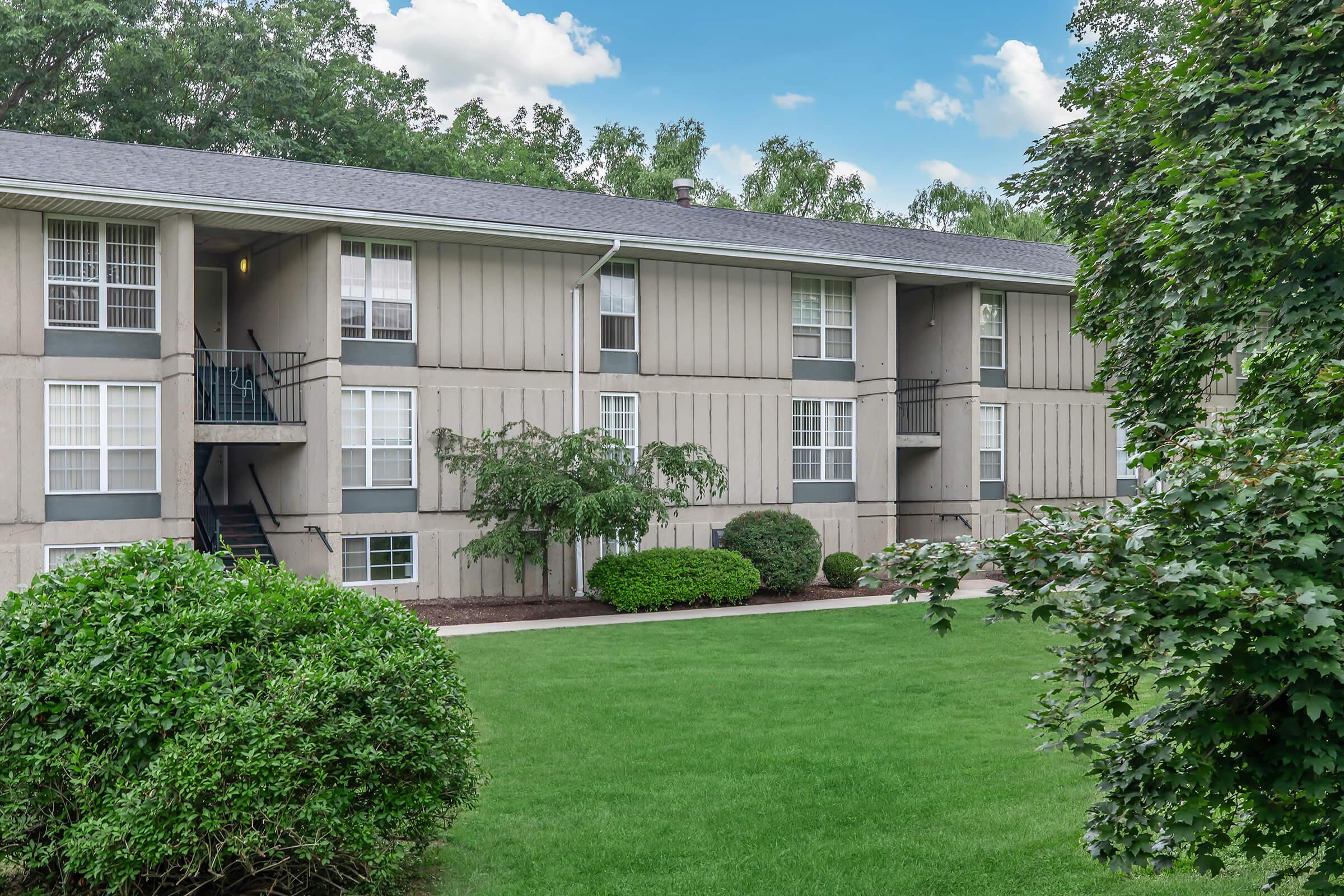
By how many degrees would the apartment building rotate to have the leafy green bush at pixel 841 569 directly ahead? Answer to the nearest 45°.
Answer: approximately 45° to its left

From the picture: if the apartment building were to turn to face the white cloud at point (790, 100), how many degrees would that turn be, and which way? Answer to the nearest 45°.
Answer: approximately 135° to its left

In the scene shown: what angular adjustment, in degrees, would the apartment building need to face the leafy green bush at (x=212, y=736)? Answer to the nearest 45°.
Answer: approximately 45° to its right

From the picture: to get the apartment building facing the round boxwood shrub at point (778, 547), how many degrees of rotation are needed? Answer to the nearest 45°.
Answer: approximately 45° to its left

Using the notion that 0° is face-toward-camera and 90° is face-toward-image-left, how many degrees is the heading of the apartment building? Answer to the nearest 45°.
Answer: approximately 315°

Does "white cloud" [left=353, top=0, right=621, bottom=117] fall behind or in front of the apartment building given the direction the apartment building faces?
behind

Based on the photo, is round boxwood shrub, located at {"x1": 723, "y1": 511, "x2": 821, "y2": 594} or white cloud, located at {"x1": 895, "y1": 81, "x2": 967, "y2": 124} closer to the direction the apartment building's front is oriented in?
the round boxwood shrub
